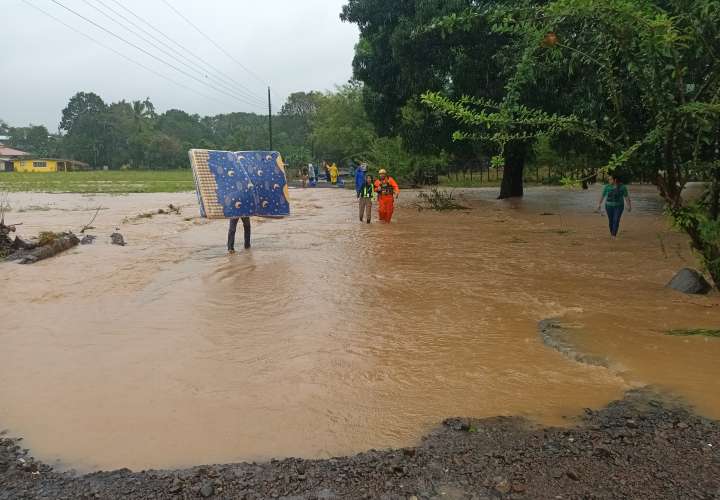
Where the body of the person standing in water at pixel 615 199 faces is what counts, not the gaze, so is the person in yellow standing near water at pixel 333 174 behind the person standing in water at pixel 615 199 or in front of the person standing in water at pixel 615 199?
behind

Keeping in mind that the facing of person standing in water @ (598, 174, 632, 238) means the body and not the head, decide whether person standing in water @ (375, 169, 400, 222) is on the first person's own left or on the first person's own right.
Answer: on the first person's own right

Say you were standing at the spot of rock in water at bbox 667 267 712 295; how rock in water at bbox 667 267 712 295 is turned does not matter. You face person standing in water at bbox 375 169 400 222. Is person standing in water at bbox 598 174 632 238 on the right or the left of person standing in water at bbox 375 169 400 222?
right

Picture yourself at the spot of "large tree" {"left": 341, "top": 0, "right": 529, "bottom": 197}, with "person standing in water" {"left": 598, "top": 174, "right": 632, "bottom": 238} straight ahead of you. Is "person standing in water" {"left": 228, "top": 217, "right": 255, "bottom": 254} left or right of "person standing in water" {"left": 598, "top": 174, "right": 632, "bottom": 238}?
right

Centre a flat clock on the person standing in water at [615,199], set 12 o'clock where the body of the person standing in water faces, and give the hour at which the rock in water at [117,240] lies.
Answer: The rock in water is roughly at 2 o'clock from the person standing in water.

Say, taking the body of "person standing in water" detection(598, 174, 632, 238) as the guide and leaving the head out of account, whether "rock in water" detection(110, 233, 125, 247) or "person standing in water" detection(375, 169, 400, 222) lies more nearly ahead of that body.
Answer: the rock in water

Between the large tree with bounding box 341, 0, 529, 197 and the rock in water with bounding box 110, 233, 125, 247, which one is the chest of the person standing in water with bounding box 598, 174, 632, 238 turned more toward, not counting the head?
the rock in water

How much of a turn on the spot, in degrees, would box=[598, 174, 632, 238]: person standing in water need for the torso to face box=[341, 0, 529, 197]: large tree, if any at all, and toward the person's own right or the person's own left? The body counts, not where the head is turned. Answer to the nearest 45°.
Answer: approximately 135° to the person's own right

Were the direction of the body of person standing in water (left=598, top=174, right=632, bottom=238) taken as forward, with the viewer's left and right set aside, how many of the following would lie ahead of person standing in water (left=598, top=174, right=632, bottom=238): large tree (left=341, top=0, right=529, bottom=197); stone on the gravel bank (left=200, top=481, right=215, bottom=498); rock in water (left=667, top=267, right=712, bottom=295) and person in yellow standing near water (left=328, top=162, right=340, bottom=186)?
2

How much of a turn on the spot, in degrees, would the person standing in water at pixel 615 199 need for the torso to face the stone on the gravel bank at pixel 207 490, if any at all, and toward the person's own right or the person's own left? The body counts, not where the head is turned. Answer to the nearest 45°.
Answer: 0° — they already face it

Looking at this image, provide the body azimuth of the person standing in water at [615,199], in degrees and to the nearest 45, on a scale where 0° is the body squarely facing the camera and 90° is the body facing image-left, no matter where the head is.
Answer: approximately 0°
